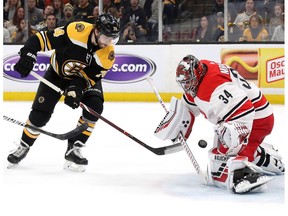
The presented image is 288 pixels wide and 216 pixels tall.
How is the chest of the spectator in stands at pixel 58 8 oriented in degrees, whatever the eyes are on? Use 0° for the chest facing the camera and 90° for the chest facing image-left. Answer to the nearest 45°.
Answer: approximately 0°

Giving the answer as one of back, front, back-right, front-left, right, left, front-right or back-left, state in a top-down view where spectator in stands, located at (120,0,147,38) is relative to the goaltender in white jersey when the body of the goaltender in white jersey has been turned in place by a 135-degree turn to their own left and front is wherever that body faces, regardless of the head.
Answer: back-left

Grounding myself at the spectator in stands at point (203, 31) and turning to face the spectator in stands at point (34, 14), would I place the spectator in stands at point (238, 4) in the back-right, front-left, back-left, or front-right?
back-right

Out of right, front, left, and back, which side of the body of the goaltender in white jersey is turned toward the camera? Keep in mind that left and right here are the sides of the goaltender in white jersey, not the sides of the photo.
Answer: left

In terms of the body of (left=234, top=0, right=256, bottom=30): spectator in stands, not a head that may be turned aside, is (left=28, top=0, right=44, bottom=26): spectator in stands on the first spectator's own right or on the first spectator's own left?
on the first spectator's own right

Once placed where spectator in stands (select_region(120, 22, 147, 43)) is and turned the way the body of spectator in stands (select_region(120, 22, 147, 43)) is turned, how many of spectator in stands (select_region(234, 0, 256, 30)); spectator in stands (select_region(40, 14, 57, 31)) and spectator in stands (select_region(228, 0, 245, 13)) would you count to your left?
2

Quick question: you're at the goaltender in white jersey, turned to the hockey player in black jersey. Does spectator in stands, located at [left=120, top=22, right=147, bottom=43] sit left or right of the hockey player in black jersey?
right

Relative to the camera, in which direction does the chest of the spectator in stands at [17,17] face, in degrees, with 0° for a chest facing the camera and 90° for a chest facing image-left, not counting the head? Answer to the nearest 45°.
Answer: approximately 315°
